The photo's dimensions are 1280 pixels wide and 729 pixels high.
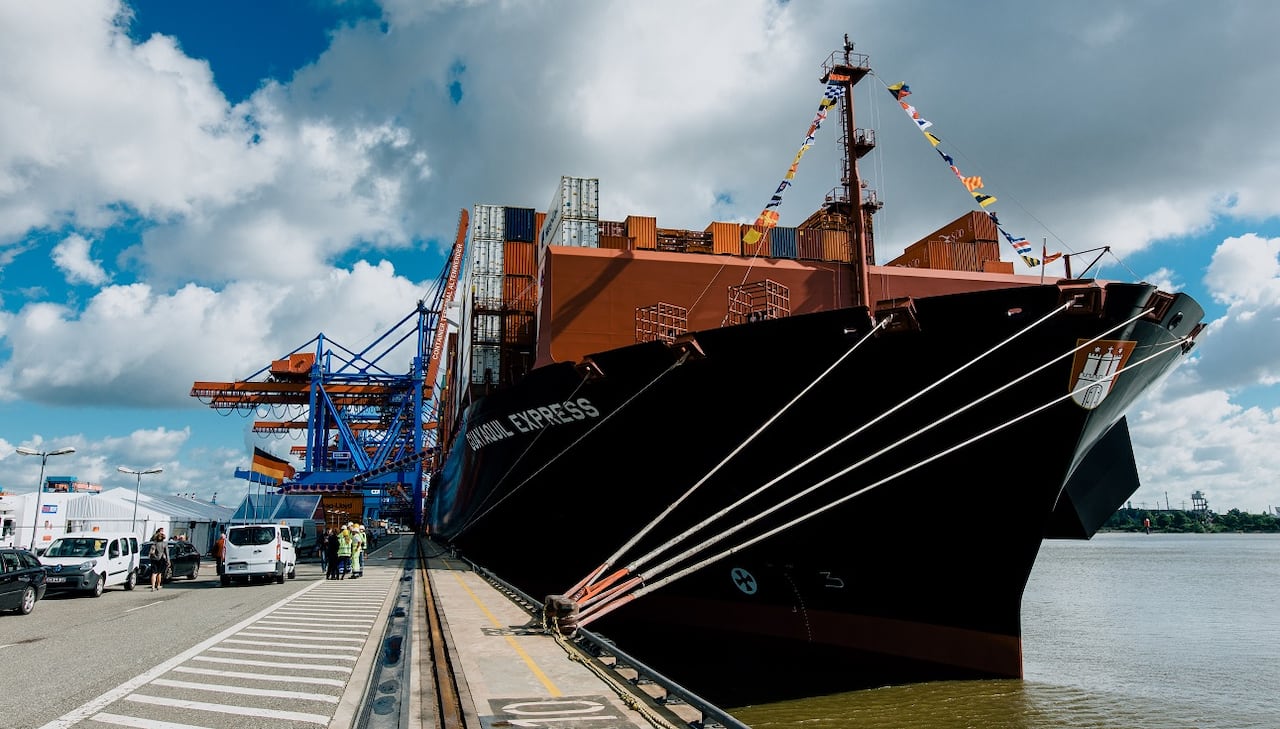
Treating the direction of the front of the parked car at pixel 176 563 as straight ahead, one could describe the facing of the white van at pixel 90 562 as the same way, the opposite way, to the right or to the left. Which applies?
the same way

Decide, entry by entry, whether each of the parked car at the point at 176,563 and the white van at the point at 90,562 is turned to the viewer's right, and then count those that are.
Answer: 0

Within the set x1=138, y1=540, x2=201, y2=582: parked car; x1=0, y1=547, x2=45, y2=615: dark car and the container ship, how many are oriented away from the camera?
0

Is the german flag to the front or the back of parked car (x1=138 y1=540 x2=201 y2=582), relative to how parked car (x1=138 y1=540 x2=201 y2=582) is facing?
to the back

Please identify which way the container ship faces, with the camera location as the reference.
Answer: facing the viewer and to the right of the viewer

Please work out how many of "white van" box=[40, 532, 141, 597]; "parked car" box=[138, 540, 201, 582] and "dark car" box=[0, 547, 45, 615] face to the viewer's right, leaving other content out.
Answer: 0

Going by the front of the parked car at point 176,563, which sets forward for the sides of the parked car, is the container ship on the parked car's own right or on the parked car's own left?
on the parked car's own left

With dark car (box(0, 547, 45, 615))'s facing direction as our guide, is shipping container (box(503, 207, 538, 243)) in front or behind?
behind

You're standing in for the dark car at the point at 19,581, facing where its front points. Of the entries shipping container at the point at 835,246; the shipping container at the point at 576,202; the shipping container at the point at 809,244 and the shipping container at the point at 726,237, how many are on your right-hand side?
0

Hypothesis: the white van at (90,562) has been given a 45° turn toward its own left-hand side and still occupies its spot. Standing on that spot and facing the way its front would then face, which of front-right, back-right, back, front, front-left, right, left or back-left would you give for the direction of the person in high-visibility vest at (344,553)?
left

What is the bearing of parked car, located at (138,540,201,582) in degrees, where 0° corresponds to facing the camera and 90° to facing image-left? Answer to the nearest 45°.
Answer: approximately 45°
